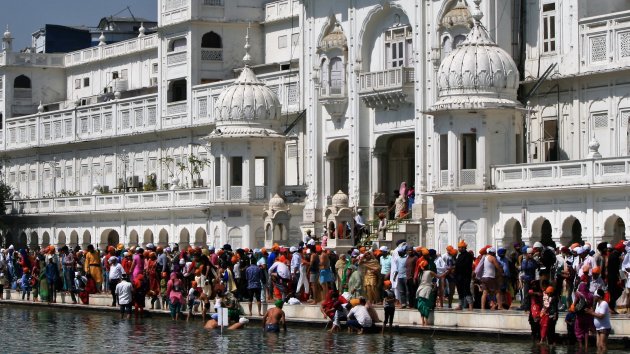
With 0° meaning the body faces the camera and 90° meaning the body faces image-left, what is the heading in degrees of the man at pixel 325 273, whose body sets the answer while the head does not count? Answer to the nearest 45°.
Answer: approximately 180°

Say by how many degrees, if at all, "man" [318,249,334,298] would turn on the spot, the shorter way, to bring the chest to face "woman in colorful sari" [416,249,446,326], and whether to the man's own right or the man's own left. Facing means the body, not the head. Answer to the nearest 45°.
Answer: approximately 135° to the man's own right
